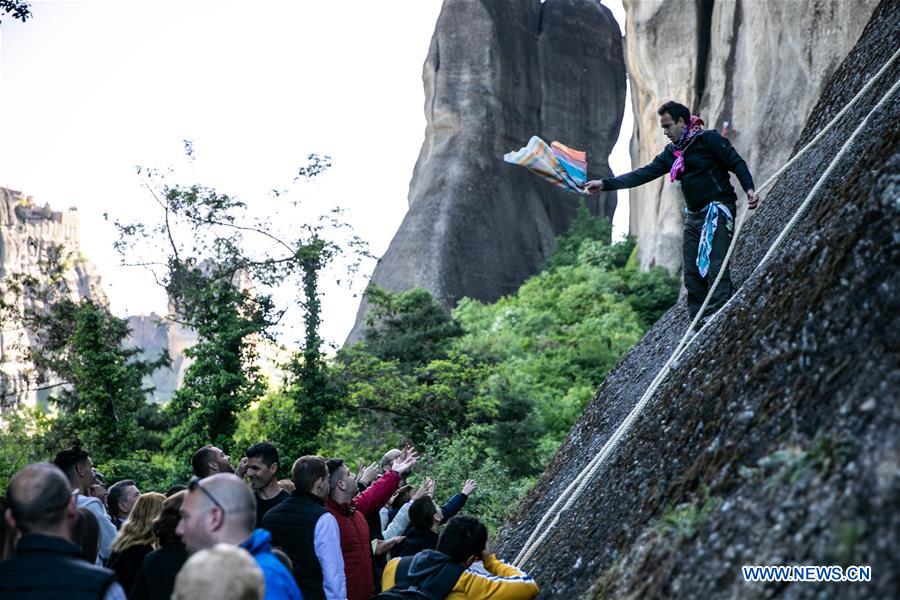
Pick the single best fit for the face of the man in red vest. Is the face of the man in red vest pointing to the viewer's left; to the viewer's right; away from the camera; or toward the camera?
to the viewer's right

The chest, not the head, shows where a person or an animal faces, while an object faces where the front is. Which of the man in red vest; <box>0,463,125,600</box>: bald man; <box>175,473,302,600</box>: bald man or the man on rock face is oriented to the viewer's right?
the man in red vest

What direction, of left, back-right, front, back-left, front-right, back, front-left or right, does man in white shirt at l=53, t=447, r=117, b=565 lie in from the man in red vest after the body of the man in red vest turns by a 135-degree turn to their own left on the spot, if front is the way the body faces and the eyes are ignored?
front-left

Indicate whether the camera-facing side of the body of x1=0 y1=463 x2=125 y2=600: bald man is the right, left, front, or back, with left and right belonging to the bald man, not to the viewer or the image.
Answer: back

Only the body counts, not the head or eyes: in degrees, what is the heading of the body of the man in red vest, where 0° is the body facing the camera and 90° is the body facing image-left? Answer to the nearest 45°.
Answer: approximately 270°

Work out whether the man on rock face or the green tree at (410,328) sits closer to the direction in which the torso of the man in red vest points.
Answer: the man on rock face

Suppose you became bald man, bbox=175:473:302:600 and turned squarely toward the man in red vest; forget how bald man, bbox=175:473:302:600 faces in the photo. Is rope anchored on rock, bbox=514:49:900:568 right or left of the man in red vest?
right

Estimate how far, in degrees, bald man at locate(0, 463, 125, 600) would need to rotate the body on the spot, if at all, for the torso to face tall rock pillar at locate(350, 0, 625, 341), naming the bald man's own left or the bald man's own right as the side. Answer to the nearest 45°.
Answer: approximately 45° to the bald man's own right

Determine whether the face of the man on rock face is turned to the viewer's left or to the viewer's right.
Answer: to the viewer's left

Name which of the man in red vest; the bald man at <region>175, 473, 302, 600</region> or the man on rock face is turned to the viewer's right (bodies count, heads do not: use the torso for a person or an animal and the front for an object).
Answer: the man in red vest

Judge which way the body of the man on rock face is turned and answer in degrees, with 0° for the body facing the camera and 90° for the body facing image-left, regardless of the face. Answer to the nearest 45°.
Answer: approximately 45°

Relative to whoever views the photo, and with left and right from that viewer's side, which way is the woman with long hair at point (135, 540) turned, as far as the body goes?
facing away from the viewer and to the right of the viewer

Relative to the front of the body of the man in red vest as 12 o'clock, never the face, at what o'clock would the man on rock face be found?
The man on rock face is roughly at 11 o'clock from the man in red vest.

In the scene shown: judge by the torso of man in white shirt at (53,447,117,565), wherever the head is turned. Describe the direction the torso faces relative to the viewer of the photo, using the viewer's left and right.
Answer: facing away from the viewer and to the right of the viewer
